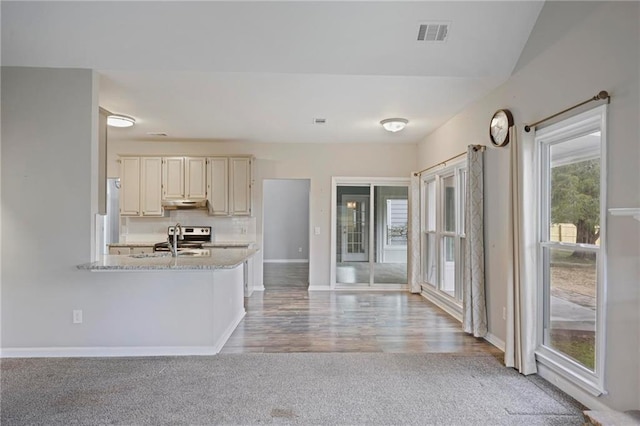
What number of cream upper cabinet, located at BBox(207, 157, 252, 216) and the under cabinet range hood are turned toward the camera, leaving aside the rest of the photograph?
2

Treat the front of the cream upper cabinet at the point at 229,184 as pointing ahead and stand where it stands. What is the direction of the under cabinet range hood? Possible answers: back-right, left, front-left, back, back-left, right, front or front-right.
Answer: right

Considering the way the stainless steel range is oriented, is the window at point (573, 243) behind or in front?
in front

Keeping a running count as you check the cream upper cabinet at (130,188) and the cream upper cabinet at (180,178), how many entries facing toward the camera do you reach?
2

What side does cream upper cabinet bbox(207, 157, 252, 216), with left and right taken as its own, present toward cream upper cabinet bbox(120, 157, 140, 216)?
right

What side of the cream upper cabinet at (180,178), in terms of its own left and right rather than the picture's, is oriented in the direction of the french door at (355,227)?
left

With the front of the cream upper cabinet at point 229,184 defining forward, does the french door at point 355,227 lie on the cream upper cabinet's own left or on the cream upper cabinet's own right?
on the cream upper cabinet's own left
